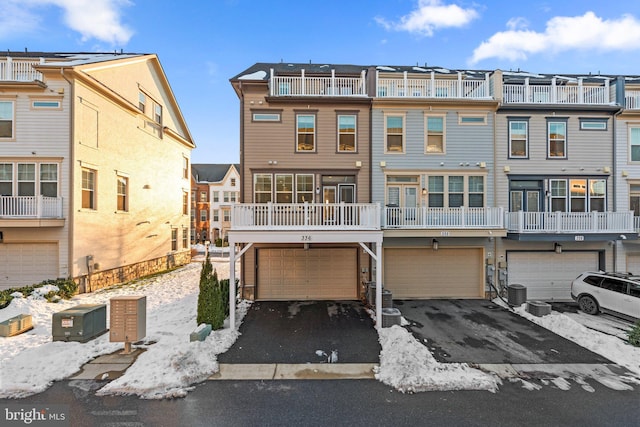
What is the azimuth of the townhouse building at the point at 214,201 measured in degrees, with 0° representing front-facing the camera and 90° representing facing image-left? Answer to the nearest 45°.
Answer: approximately 0°

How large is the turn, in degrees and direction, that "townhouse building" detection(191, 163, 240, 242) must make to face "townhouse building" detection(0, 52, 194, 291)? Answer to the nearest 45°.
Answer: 0° — it already faces it

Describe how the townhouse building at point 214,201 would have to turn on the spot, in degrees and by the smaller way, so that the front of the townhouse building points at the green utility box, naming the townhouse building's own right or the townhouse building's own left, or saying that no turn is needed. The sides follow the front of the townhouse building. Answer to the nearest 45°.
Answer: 0° — it already faces it

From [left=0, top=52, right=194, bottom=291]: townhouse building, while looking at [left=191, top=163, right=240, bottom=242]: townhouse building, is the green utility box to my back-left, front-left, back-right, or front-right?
back-right
